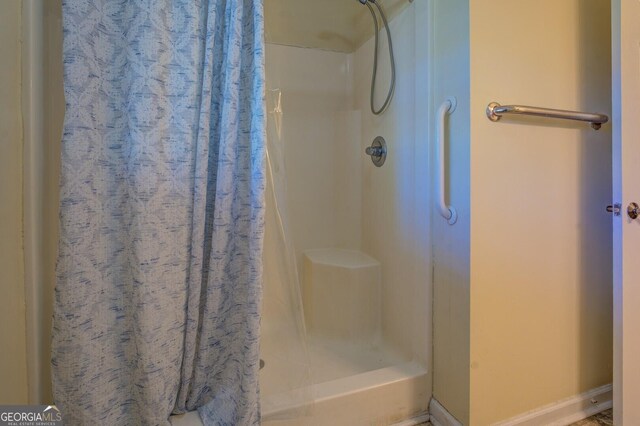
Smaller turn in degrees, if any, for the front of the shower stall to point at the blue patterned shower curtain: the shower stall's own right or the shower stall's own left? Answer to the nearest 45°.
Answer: approximately 45° to the shower stall's own right

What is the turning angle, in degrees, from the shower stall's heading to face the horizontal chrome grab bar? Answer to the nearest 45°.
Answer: approximately 45° to its left

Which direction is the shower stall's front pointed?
toward the camera
